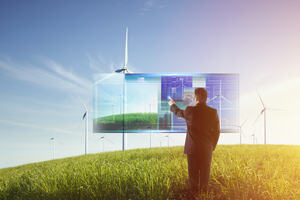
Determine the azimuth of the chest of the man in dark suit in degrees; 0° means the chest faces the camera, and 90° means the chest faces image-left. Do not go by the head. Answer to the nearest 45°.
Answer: approximately 180°

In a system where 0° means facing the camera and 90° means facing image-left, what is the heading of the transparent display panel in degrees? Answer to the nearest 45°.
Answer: approximately 0°
